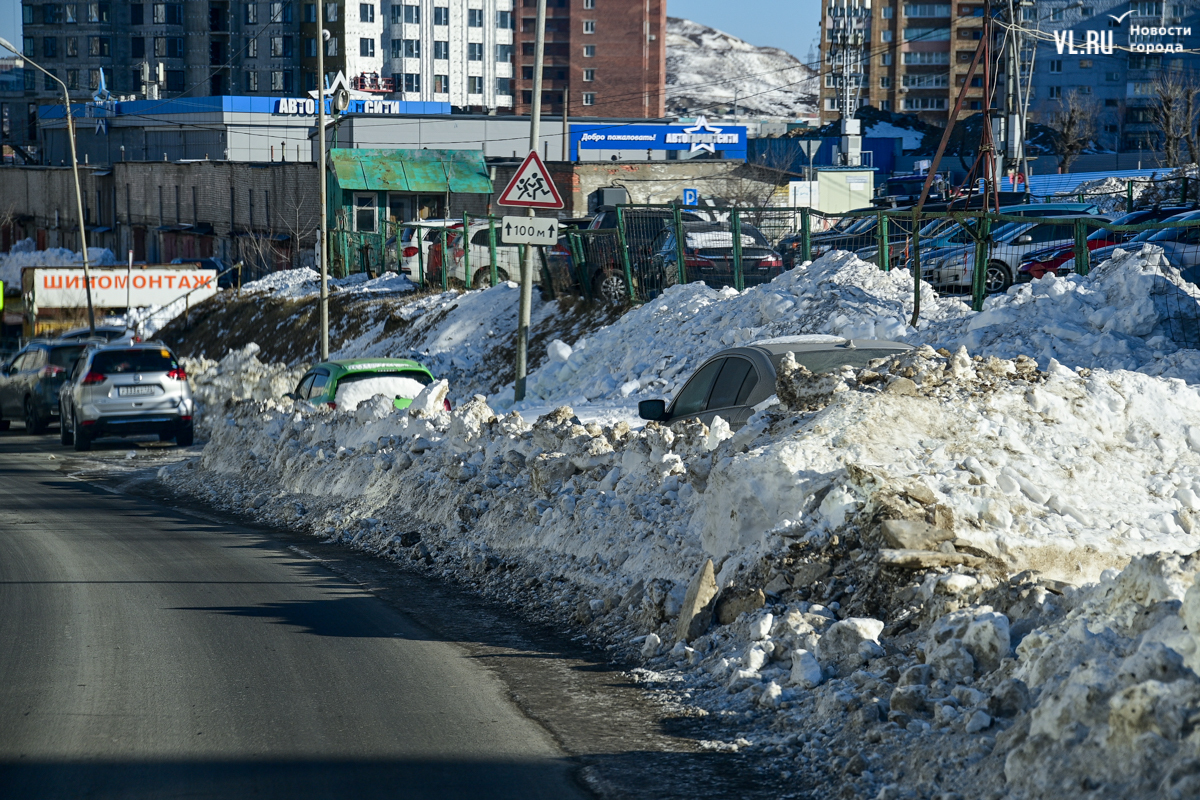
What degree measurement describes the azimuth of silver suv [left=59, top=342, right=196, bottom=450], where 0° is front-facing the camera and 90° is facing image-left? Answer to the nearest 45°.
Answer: approximately 180°

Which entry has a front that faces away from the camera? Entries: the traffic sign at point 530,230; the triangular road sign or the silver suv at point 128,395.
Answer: the silver suv

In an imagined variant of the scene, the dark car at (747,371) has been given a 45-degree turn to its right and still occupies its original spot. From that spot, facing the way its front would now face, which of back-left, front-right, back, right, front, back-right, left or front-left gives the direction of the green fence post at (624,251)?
front

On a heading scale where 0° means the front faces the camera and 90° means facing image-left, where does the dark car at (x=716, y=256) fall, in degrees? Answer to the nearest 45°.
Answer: approximately 180°

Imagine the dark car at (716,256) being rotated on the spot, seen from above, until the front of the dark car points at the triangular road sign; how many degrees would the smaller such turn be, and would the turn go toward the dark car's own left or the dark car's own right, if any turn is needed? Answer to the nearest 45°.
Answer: approximately 180°

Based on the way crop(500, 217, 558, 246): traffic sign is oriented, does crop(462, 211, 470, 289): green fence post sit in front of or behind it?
behind

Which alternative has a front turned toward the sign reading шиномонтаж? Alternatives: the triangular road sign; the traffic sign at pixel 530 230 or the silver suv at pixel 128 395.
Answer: the silver suv

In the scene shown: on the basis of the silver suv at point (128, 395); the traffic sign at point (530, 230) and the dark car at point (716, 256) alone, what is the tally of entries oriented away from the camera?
2

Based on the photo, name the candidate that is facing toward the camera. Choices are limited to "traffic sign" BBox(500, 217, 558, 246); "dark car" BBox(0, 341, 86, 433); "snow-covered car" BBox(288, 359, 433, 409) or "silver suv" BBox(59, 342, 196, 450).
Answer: the traffic sign
